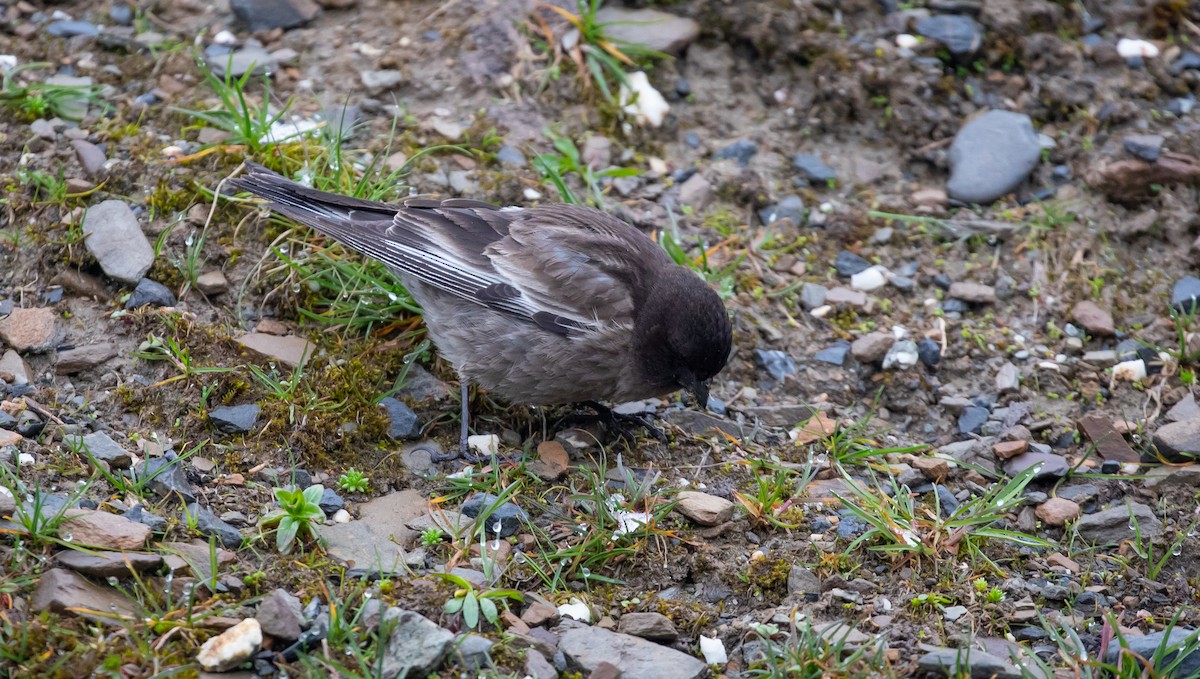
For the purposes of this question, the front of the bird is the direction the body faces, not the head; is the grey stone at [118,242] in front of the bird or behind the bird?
behind

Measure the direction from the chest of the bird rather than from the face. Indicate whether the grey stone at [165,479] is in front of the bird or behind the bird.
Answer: behind

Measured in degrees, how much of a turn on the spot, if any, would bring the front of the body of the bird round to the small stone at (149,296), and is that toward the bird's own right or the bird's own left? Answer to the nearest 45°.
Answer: approximately 180°

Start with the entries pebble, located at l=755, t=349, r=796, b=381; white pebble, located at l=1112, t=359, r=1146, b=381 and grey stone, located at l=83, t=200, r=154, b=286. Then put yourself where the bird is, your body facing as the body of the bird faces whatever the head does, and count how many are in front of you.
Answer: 2

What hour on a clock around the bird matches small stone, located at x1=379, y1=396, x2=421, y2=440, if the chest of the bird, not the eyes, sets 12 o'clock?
The small stone is roughly at 5 o'clock from the bird.

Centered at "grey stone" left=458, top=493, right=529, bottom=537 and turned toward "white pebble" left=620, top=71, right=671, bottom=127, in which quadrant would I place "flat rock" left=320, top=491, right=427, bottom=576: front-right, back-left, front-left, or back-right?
back-left

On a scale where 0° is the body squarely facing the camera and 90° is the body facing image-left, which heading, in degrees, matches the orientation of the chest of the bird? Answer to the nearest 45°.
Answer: approximately 270°

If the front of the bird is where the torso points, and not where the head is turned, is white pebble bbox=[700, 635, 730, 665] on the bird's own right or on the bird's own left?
on the bird's own right

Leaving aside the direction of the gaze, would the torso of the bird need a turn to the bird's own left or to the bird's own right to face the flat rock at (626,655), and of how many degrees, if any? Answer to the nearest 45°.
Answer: approximately 90° to the bird's own right

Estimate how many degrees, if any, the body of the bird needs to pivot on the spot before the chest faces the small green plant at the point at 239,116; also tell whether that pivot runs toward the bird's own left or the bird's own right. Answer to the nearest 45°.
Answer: approximately 135° to the bird's own left
